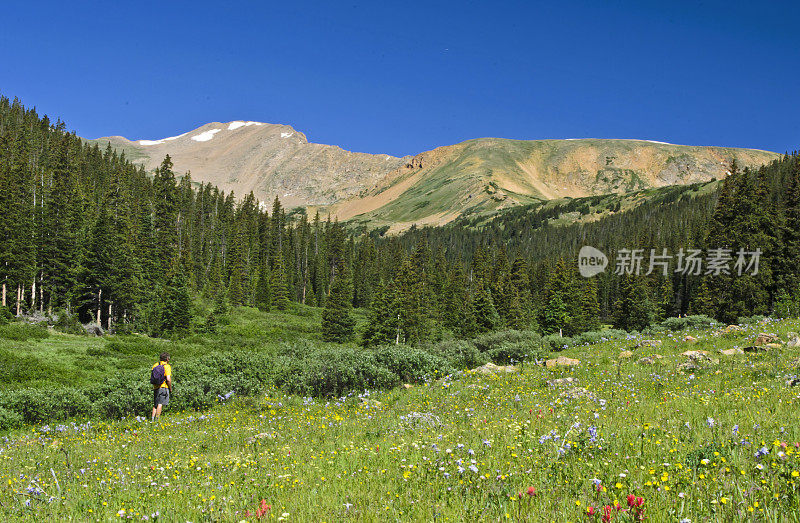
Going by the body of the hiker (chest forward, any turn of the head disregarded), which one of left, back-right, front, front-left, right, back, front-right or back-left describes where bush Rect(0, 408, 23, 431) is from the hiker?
left

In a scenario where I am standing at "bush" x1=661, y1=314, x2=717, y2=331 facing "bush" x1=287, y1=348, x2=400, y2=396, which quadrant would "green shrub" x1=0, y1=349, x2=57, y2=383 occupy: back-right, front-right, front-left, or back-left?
front-right

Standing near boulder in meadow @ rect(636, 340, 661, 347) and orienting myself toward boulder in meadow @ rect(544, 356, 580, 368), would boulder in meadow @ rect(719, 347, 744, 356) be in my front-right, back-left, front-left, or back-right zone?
front-left

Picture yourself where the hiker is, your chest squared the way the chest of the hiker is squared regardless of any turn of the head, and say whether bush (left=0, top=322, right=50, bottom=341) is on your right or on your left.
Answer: on your left

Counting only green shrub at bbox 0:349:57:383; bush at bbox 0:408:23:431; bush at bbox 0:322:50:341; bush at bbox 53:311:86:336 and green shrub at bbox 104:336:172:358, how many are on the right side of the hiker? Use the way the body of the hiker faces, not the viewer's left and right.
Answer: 0

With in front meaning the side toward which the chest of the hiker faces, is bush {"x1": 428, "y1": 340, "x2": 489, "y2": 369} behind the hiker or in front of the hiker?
in front

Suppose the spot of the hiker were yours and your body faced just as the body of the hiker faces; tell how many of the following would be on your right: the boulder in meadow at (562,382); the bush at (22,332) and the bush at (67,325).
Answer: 1

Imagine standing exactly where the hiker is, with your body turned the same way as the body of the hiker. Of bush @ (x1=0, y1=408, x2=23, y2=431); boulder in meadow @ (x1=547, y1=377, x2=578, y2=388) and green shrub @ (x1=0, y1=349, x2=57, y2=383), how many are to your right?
1

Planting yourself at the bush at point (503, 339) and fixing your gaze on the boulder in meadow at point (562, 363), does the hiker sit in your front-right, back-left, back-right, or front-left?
front-right

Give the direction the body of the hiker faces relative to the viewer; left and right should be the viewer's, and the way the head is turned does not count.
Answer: facing away from the viewer and to the right of the viewer

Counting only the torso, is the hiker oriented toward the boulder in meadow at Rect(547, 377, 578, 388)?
no
